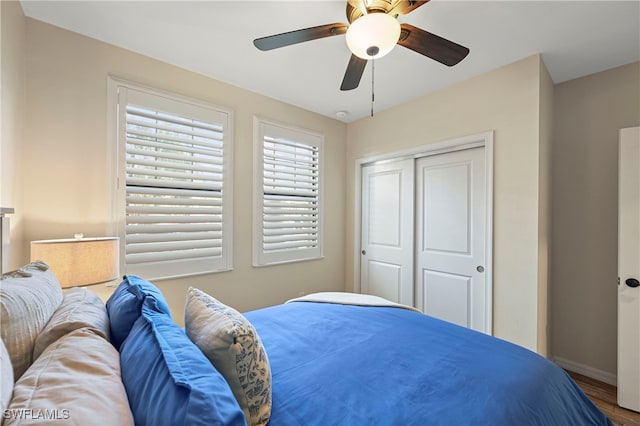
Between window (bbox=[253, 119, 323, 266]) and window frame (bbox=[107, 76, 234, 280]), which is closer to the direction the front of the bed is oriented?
the window

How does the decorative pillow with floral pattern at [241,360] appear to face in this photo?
to the viewer's right

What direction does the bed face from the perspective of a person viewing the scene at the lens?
facing away from the viewer and to the right of the viewer

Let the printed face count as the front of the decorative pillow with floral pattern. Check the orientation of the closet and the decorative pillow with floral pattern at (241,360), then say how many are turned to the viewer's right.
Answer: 1

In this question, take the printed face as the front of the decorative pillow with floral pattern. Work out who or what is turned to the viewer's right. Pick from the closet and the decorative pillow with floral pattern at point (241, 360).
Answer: the decorative pillow with floral pattern

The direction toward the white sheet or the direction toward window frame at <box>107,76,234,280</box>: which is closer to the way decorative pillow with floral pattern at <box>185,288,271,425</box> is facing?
the white sheet

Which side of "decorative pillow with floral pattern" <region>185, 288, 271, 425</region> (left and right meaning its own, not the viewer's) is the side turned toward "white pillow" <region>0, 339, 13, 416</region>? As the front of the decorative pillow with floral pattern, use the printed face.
back

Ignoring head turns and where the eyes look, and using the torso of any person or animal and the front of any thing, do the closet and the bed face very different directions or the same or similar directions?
very different directions

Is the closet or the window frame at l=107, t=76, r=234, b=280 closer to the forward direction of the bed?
the closet
